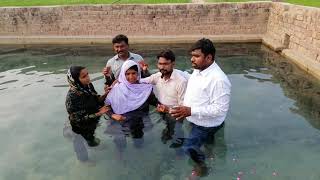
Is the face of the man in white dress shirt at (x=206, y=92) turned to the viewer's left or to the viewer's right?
to the viewer's left

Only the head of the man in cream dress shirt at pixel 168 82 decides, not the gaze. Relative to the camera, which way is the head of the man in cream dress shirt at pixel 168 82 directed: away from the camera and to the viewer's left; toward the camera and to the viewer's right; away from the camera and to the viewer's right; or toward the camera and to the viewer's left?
toward the camera and to the viewer's left

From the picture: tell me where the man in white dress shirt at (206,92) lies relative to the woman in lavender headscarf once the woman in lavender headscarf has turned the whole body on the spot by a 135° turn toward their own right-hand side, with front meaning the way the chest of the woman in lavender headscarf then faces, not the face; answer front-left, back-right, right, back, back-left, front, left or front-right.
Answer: back

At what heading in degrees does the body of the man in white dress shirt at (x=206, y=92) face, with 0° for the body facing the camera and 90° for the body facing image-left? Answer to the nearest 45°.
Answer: approximately 45°

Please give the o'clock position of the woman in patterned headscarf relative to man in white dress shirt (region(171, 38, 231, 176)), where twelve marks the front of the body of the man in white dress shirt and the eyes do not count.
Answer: The woman in patterned headscarf is roughly at 2 o'clock from the man in white dress shirt.

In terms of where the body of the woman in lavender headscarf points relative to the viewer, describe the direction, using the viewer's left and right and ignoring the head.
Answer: facing the viewer

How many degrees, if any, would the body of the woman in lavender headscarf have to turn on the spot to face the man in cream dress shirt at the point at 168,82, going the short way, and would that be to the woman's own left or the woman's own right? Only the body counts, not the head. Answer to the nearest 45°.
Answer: approximately 45° to the woman's own left
